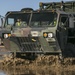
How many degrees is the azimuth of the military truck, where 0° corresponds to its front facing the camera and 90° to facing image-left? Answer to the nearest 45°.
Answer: approximately 45°
